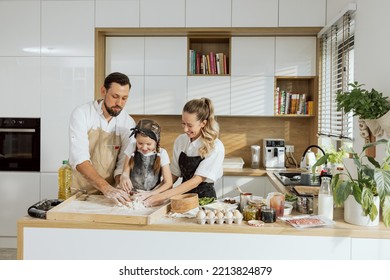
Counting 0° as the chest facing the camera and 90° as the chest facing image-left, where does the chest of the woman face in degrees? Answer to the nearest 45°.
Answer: approximately 45°

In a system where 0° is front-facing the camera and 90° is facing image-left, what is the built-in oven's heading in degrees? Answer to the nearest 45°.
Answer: approximately 0°

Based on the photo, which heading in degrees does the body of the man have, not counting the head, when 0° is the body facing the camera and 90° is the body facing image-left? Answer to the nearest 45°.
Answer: approximately 315°

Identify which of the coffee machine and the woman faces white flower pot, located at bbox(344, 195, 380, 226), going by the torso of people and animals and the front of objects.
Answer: the coffee machine

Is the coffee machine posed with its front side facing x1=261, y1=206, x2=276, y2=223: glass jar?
yes

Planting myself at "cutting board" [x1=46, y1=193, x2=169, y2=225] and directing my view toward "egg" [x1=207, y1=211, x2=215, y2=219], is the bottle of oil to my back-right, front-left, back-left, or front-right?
back-left
